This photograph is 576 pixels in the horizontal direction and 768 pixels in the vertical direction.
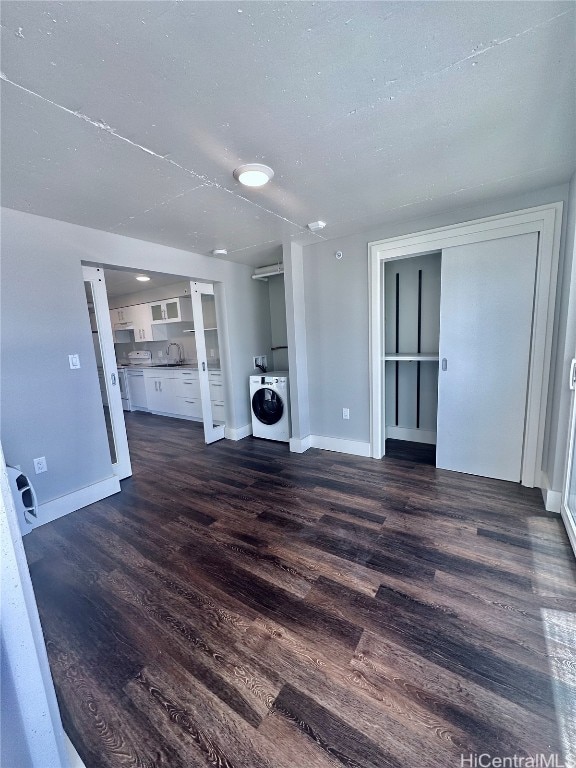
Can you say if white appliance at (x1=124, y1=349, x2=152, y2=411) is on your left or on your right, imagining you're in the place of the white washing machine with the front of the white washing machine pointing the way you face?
on your right

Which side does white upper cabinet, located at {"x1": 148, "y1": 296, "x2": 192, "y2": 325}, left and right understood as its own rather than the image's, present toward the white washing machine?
left

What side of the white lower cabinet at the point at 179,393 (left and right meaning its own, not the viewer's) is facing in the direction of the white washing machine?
left

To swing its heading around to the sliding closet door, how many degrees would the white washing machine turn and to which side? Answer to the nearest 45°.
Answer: approximately 90° to its left

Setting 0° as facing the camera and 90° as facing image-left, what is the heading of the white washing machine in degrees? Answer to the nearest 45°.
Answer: approximately 45°

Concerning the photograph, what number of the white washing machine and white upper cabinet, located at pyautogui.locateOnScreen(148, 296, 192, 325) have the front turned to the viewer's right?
0

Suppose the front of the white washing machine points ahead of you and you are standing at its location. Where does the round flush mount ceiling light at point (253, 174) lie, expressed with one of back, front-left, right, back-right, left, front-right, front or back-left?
front-left

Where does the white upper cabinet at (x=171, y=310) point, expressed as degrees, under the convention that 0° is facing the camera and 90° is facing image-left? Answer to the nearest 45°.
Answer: approximately 45°

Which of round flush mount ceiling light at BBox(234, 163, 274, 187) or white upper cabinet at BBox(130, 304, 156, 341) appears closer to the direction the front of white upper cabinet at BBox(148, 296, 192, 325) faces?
the round flush mount ceiling light

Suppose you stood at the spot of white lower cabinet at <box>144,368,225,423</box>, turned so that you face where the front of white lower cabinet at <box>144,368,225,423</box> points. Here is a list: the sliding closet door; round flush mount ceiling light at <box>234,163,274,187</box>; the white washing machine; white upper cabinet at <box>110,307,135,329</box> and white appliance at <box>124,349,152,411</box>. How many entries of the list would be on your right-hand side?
2

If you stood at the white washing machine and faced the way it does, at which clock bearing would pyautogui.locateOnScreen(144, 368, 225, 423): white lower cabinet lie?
The white lower cabinet is roughly at 3 o'clock from the white washing machine.

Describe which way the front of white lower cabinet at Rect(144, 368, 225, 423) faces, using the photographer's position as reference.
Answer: facing the viewer and to the left of the viewer

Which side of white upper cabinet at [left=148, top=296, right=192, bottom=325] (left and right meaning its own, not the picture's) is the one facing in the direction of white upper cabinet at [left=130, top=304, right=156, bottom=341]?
right

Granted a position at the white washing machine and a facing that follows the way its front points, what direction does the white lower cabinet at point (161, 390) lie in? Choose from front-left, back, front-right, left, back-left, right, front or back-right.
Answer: right

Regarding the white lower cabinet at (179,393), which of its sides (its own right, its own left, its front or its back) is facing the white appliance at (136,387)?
right
